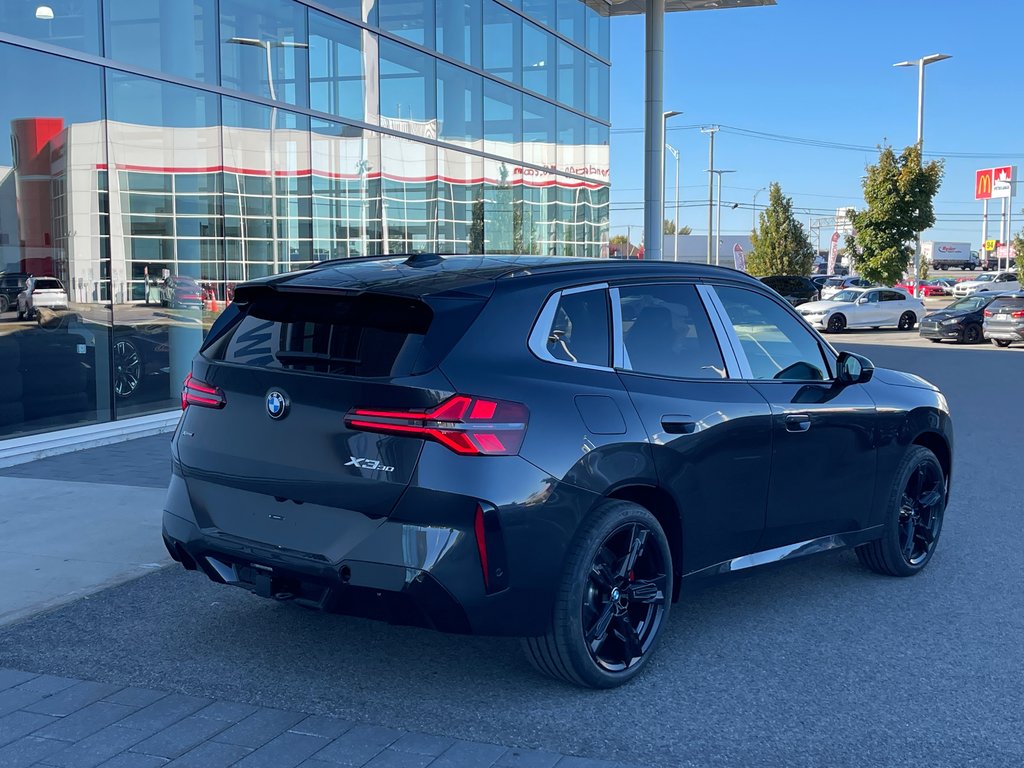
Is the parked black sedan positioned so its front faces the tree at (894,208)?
no

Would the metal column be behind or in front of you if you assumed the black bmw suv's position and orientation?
in front

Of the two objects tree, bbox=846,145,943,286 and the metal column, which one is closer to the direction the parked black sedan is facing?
the metal column

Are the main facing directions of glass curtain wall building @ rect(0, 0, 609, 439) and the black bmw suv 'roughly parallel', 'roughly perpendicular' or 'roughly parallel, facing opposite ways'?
roughly perpendicular

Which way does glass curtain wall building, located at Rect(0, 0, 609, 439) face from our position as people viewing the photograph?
facing the viewer and to the right of the viewer

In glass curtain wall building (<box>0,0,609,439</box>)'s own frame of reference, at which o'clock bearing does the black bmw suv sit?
The black bmw suv is roughly at 1 o'clock from the glass curtain wall building.

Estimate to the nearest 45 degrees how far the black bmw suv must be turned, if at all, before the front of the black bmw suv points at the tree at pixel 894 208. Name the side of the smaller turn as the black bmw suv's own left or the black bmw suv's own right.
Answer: approximately 45° to the black bmw suv's own left

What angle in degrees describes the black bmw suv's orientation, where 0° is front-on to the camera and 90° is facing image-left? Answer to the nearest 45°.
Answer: approximately 225°

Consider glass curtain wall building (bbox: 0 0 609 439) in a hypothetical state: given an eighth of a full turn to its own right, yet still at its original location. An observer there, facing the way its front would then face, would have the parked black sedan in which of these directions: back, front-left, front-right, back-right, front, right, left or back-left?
back-left

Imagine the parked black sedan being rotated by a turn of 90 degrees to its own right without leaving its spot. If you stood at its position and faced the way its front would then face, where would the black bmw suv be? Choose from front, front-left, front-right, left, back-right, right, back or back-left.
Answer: back-left
